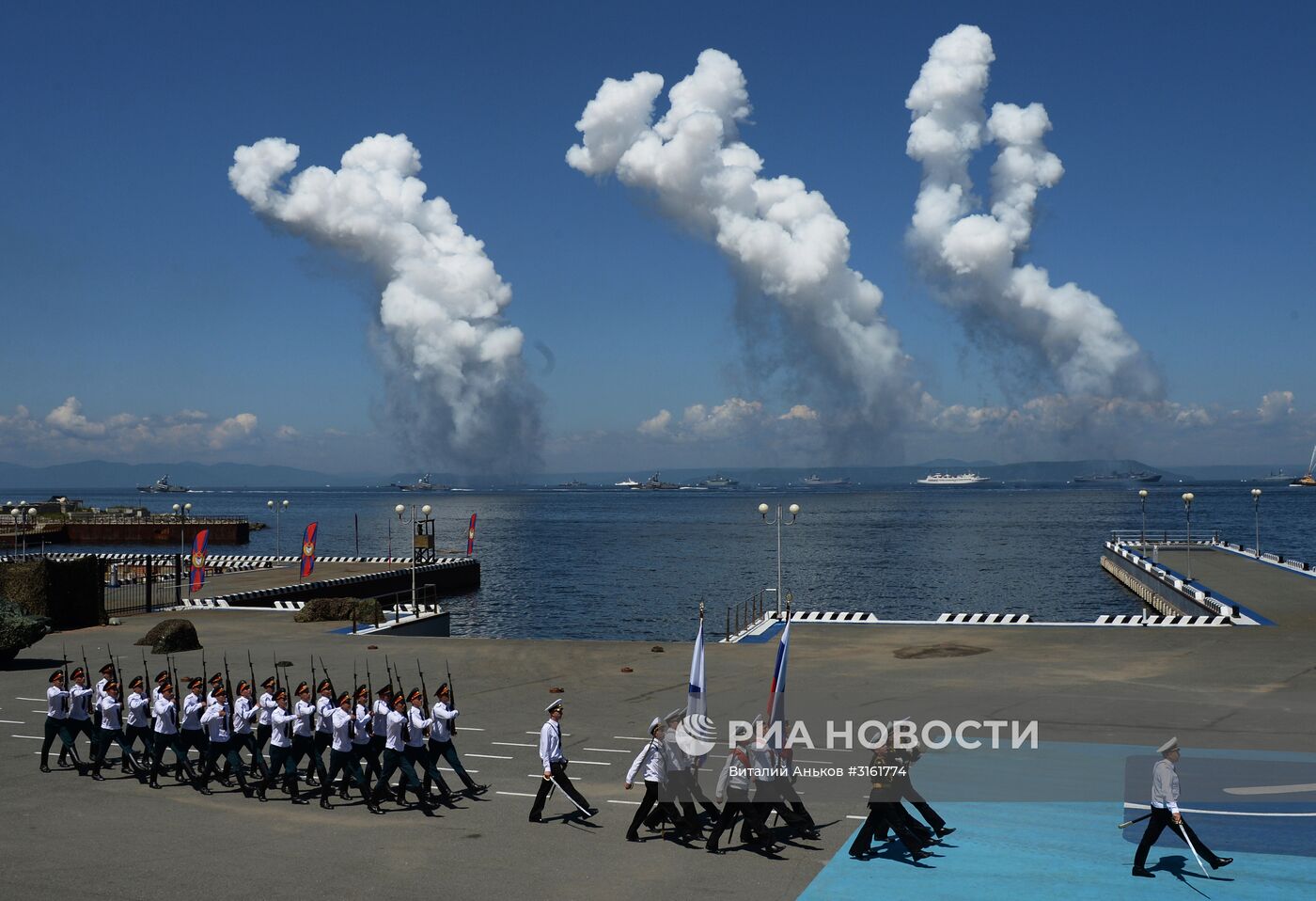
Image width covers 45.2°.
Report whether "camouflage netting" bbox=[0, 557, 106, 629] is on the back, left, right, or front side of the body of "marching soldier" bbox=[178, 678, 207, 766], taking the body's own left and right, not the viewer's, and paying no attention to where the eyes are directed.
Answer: left

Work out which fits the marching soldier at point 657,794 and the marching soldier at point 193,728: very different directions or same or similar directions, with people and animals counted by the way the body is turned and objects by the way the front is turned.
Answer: same or similar directions

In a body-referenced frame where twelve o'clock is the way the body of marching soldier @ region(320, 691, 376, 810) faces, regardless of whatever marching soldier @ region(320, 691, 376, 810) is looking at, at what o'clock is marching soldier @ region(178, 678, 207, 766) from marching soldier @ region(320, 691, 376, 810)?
marching soldier @ region(178, 678, 207, 766) is roughly at 6 o'clock from marching soldier @ region(320, 691, 376, 810).

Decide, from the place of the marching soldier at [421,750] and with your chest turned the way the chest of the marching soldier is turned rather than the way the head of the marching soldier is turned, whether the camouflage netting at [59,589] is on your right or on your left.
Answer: on your left

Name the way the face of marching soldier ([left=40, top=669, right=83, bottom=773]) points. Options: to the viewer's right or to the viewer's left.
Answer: to the viewer's right

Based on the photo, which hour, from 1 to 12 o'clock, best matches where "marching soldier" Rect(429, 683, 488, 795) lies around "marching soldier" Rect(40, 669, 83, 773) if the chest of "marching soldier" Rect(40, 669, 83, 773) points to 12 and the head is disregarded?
"marching soldier" Rect(429, 683, 488, 795) is roughly at 12 o'clock from "marching soldier" Rect(40, 669, 83, 773).

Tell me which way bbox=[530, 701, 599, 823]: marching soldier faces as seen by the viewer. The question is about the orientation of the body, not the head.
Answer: to the viewer's right

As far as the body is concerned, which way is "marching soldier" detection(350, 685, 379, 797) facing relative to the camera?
to the viewer's right

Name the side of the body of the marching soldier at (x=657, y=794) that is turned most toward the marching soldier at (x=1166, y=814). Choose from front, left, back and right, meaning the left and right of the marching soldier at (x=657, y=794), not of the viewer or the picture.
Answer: front

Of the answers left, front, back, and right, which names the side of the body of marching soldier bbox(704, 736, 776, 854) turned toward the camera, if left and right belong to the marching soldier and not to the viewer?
right

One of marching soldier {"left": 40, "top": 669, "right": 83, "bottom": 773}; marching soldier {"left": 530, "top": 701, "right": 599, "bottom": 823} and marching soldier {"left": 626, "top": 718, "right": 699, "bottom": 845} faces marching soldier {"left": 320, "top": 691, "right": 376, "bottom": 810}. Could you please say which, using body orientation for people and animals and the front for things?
marching soldier {"left": 40, "top": 669, "right": 83, "bottom": 773}

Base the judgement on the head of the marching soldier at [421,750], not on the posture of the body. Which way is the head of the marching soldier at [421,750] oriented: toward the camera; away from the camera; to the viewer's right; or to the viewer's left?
to the viewer's right

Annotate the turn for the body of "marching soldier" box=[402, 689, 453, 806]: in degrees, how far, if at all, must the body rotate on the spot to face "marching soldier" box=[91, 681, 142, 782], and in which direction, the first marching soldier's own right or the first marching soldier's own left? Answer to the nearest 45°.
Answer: approximately 135° to the first marching soldier's own left

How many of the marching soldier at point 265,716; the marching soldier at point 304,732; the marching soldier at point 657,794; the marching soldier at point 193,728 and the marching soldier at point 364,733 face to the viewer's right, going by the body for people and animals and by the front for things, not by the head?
5

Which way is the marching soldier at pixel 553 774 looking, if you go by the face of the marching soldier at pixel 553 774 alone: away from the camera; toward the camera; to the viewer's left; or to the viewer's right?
to the viewer's right

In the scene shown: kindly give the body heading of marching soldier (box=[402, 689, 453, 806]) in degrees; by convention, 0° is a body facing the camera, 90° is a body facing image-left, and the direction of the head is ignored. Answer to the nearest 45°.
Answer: approximately 270°

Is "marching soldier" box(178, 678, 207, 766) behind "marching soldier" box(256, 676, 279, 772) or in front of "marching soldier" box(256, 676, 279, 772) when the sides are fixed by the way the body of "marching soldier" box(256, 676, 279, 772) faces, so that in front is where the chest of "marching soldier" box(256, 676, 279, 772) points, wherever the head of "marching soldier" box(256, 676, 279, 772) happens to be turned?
behind

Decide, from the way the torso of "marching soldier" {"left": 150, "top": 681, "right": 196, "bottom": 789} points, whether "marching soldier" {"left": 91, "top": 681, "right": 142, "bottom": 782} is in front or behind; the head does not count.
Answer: behind

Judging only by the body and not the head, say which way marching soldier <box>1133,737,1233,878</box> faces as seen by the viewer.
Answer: to the viewer's right

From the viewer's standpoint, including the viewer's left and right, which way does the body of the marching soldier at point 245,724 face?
facing the viewer and to the right of the viewer

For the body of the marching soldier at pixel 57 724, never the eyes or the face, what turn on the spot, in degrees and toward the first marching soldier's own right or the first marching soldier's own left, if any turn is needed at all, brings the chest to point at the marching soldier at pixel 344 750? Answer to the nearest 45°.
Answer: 0° — they already face them
